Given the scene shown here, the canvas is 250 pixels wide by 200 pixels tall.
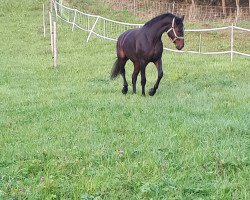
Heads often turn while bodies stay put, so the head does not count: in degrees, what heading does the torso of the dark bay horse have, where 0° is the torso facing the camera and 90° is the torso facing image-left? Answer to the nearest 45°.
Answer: approximately 315°
